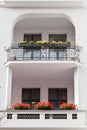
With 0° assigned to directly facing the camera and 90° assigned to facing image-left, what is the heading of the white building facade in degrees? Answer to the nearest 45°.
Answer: approximately 0°
